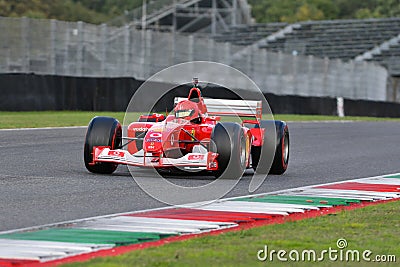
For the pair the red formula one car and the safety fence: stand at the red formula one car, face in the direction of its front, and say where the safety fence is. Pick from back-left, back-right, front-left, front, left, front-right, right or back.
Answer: back-right

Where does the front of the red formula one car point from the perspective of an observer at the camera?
facing the viewer and to the left of the viewer
